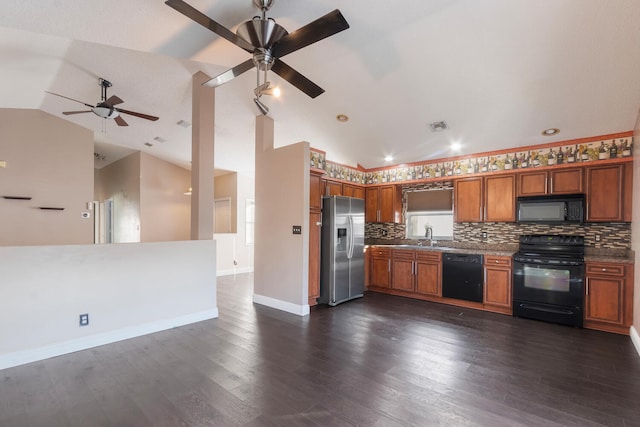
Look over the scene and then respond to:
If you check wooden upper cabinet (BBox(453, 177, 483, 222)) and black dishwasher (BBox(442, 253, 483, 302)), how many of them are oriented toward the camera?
2

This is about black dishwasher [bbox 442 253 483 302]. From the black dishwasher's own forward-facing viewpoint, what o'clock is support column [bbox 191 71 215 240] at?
The support column is roughly at 2 o'clock from the black dishwasher.

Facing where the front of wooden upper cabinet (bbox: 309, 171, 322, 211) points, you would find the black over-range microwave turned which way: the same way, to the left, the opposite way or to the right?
to the right

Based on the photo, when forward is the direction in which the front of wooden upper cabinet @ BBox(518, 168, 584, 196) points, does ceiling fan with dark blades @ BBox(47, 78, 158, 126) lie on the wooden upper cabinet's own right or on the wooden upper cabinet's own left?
on the wooden upper cabinet's own right
